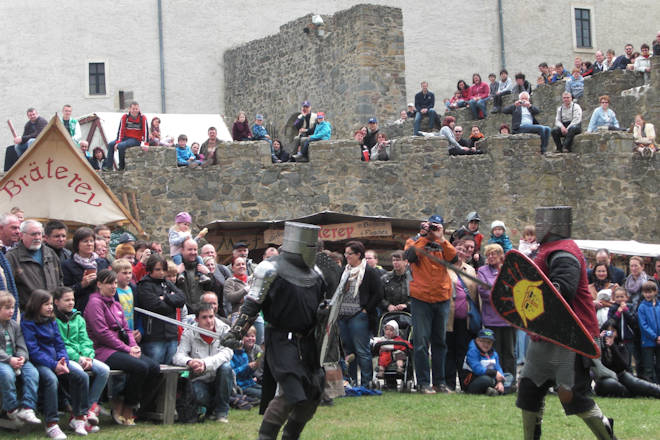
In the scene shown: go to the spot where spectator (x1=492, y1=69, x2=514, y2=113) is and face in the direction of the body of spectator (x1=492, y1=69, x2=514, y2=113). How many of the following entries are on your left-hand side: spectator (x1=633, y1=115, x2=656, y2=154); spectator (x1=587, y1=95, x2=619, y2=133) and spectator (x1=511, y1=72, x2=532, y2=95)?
3

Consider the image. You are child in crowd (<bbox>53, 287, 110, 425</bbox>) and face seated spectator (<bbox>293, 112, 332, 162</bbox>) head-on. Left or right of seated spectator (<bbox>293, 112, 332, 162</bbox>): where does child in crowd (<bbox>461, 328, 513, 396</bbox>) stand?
right

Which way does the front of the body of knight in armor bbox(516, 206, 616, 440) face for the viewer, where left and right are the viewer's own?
facing to the left of the viewer

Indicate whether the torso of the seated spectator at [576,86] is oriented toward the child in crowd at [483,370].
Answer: yes

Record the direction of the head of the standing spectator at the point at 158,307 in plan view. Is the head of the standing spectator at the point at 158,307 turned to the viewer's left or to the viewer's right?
to the viewer's right

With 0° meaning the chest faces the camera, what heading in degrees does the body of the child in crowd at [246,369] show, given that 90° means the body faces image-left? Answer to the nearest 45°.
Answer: approximately 315°

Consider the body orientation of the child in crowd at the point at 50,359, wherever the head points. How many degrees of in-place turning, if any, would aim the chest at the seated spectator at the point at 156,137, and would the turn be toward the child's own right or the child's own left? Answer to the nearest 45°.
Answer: approximately 135° to the child's own left

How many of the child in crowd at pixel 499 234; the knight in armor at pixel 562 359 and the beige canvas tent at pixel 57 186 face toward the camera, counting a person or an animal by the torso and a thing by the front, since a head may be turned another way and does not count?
2

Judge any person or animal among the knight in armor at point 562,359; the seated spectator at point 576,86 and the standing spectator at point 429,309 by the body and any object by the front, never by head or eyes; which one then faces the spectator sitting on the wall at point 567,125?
the seated spectator

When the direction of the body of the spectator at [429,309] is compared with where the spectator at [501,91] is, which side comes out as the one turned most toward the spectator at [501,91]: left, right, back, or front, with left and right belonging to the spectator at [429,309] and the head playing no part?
back
